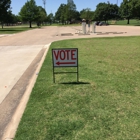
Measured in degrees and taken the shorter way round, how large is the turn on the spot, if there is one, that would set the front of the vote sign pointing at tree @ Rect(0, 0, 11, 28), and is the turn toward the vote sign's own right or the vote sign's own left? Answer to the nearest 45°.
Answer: approximately 180°

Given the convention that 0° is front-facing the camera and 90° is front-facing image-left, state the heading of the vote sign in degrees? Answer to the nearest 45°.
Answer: approximately 0°
